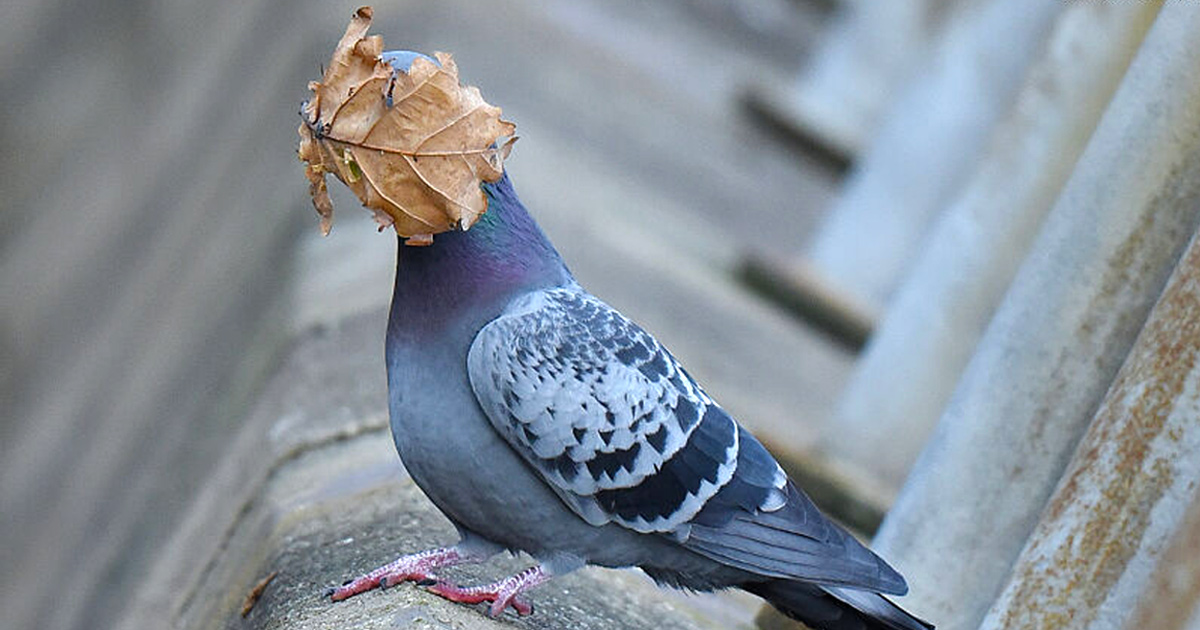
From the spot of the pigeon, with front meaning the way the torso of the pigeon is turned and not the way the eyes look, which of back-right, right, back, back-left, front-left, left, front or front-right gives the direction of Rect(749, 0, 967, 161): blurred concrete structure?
right

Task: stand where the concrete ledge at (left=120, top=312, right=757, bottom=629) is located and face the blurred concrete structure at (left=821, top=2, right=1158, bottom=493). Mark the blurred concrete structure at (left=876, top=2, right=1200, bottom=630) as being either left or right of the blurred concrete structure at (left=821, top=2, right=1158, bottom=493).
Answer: right

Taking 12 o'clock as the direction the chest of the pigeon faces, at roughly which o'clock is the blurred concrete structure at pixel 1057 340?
The blurred concrete structure is roughly at 5 o'clock from the pigeon.

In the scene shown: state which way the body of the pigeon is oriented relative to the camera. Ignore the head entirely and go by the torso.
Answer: to the viewer's left

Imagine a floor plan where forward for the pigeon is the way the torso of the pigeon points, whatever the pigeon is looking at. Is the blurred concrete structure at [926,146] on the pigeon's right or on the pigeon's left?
on the pigeon's right

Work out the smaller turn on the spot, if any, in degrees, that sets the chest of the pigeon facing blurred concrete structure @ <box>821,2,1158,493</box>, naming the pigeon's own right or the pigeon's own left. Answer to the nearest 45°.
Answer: approximately 135° to the pigeon's own right
